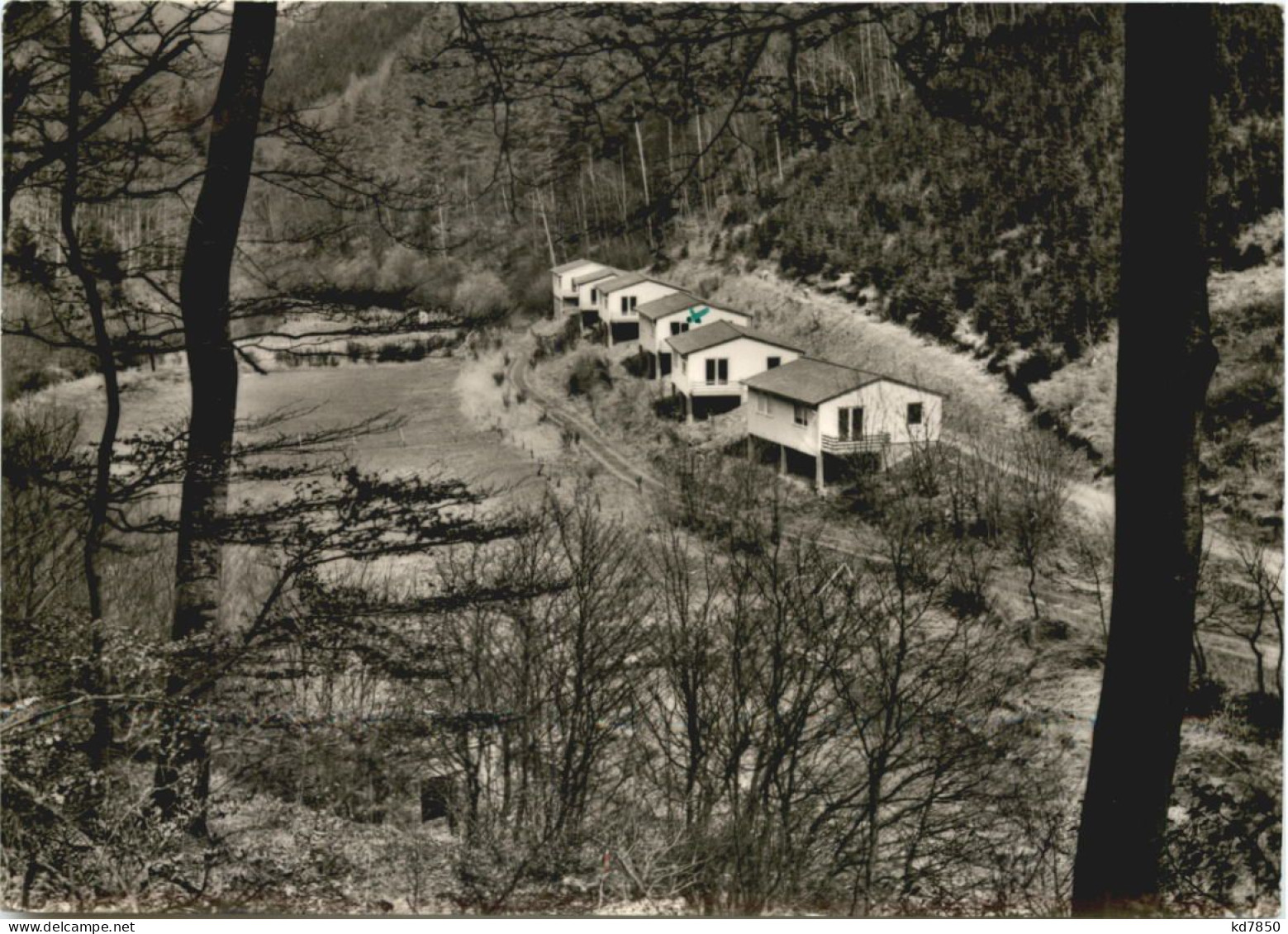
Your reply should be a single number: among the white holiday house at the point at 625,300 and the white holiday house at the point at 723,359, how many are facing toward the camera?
2

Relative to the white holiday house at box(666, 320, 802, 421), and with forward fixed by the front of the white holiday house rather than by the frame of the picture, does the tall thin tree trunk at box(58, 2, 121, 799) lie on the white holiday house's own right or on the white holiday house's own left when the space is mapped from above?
on the white holiday house's own right

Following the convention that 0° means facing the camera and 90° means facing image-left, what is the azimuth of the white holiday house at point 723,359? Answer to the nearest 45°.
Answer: approximately 0°
